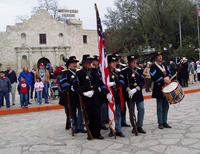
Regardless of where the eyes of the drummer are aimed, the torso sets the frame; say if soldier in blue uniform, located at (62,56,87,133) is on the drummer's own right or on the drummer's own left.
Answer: on the drummer's own right

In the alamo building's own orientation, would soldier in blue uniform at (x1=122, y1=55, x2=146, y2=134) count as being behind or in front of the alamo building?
in front

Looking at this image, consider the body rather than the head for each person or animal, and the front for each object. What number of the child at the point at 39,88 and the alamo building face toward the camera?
2

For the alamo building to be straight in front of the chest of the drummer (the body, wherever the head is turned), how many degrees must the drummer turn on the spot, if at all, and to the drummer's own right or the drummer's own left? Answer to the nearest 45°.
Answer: approximately 180°

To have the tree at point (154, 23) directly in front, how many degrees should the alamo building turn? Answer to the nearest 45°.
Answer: approximately 45° to its left

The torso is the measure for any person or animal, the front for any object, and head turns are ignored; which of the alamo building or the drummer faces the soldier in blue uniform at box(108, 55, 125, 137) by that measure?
the alamo building

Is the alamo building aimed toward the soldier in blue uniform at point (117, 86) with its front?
yes

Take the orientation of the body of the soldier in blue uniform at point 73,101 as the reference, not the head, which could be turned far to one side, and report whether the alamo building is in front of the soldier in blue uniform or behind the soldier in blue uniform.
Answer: behind

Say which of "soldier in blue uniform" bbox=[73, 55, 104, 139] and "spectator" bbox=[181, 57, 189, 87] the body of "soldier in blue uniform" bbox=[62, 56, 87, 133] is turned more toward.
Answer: the soldier in blue uniform

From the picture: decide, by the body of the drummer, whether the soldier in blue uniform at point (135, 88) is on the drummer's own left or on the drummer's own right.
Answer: on the drummer's own right

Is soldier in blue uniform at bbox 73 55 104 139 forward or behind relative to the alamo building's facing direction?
forward
